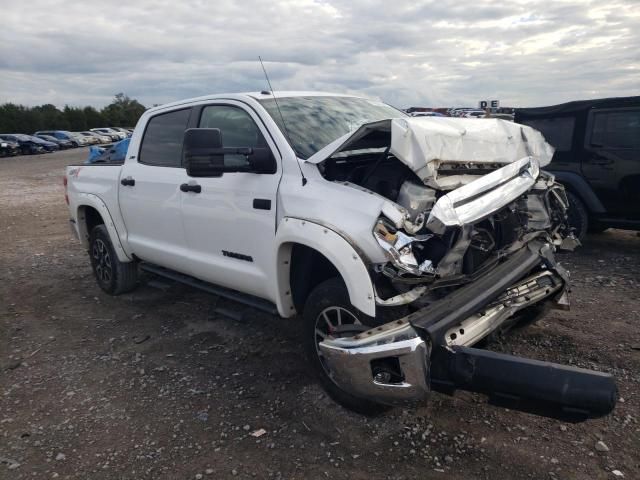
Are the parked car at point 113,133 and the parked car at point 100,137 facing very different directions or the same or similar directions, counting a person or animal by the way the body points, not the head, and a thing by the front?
same or similar directions

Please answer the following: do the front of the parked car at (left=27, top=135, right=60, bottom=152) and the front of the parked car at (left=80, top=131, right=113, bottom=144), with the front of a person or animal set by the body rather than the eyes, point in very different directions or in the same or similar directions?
same or similar directions

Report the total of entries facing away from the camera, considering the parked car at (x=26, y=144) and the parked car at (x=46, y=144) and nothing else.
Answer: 0

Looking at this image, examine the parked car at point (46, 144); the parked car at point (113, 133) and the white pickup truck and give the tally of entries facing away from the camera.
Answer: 0

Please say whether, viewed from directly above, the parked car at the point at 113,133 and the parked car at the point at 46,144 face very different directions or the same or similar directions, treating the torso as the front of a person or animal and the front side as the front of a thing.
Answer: same or similar directions

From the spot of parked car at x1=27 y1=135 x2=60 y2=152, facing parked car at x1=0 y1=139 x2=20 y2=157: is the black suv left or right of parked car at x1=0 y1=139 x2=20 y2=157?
left

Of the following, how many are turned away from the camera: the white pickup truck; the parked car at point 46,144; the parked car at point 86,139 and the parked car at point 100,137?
0
